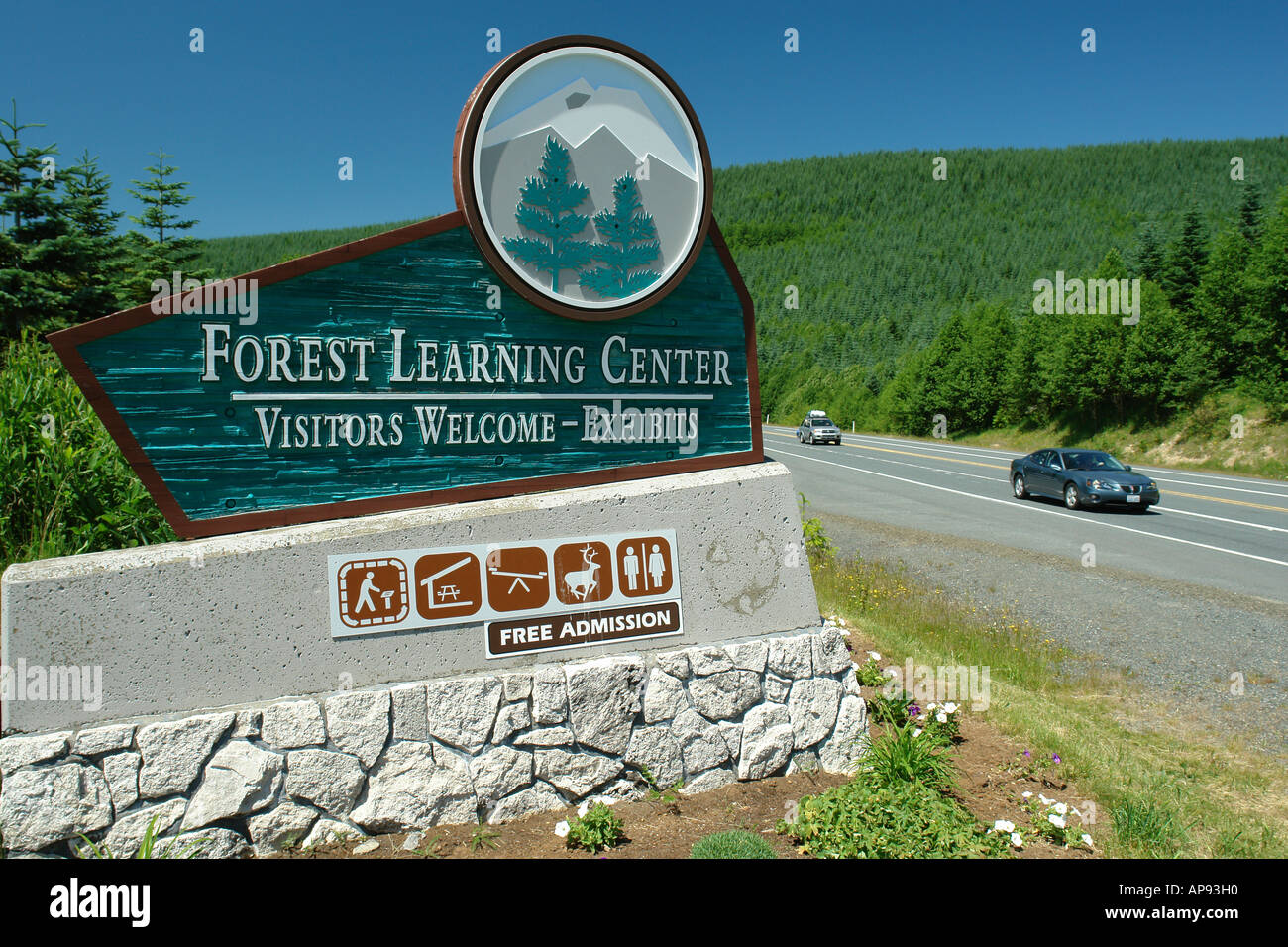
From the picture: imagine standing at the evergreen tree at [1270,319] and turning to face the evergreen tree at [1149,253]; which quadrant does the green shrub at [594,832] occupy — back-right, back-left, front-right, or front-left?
back-left

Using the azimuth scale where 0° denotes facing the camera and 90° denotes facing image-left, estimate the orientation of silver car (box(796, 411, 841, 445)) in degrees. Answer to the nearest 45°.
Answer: approximately 315°

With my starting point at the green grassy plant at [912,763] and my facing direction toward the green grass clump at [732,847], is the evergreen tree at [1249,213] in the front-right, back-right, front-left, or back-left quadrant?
back-right

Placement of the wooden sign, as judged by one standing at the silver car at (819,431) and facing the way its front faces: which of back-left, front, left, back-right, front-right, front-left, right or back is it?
front-right

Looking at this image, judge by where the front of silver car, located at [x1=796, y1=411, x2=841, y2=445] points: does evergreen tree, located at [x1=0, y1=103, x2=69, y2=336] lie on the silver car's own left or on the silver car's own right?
on the silver car's own right

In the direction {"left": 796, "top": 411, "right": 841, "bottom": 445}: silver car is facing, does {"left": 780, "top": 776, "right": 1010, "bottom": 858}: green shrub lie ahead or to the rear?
ahead

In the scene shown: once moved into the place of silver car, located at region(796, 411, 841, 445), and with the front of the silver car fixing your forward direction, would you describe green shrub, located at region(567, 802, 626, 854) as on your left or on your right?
on your right

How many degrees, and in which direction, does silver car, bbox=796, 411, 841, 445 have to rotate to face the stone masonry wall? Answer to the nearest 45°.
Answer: approximately 45° to its right
